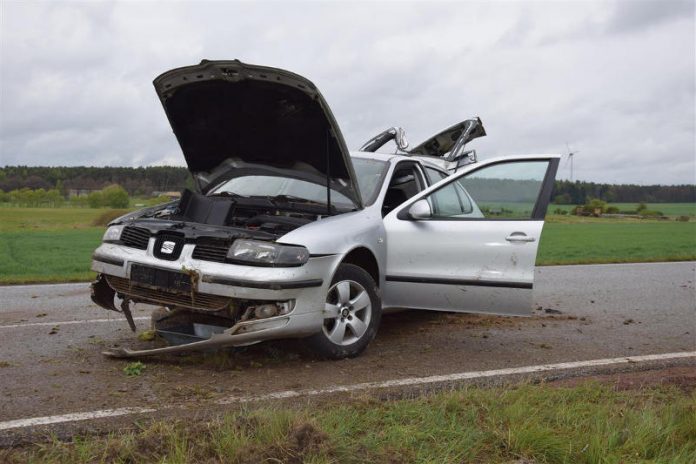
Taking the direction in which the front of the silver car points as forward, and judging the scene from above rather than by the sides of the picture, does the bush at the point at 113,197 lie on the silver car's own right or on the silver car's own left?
on the silver car's own right

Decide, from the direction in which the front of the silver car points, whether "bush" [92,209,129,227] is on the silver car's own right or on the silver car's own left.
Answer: on the silver car's own right

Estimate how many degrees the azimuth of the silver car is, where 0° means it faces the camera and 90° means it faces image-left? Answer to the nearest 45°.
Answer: approximately 45°
